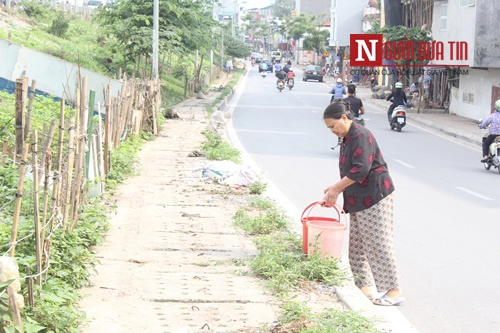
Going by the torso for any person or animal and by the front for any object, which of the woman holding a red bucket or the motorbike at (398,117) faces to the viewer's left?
the woman holding a red bucket

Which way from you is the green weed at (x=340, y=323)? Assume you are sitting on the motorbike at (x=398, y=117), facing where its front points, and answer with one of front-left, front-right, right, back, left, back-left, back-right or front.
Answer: back

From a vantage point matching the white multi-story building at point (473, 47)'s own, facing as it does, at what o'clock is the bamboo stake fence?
The bamboo stake fence is roughly at 11 o'clock from the white multi-story building.

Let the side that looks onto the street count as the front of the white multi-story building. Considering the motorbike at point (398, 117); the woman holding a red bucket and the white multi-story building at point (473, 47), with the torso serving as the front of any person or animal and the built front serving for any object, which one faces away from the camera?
the motorbike

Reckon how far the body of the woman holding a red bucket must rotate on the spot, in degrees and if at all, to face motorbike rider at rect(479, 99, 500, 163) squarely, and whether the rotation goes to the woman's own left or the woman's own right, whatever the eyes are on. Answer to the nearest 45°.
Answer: approximately 90° to the woman's own right

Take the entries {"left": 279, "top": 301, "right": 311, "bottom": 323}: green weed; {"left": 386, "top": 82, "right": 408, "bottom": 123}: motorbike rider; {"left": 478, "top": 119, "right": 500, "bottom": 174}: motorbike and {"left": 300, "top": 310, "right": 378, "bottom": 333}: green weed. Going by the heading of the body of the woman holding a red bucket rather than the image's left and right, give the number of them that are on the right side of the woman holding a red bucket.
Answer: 2

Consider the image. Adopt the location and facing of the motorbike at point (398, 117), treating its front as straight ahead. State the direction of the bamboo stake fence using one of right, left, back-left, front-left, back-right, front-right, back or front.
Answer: back

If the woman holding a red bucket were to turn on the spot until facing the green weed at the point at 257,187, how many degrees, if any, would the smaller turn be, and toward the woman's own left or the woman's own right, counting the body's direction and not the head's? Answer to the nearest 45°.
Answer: approximately 90° to the woman's own right

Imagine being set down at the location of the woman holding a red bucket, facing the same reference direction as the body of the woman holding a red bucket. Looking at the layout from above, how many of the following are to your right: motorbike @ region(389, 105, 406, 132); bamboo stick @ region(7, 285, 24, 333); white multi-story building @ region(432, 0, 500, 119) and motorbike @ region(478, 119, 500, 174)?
3

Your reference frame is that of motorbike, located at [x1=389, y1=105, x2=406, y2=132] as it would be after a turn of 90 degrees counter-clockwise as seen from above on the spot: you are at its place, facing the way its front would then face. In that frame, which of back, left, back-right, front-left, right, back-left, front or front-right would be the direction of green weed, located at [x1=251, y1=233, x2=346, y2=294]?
left

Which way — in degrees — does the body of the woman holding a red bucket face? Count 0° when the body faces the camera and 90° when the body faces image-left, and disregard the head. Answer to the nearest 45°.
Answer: approximately 90°

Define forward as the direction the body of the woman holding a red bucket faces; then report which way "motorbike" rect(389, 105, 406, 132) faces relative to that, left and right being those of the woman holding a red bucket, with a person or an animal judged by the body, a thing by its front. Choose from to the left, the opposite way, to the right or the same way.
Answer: to the right

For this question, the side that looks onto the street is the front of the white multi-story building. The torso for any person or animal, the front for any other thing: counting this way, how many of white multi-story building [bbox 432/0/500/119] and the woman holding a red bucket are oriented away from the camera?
0

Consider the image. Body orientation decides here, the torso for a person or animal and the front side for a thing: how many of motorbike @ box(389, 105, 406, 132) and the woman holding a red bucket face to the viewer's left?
1

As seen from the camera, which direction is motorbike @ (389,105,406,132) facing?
away from the camera

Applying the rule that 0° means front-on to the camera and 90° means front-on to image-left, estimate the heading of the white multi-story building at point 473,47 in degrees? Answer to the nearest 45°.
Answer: approximately 45°
